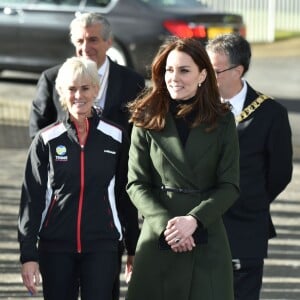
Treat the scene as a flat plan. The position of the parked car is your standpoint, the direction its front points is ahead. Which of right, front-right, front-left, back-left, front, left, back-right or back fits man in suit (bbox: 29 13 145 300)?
back-left

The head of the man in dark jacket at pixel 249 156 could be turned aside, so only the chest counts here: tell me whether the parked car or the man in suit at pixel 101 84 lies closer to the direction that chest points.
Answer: the man in suit

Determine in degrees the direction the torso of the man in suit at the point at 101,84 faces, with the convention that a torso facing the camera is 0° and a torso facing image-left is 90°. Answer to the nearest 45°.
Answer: approximately 0°

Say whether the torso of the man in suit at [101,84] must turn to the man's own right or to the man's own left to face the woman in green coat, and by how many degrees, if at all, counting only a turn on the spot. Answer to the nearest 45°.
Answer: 0° — they already face them

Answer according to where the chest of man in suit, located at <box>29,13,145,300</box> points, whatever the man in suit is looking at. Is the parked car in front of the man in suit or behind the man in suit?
behind

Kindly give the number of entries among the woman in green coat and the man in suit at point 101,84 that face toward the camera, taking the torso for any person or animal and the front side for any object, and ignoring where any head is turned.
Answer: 2

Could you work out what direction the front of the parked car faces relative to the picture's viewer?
facing away from the viewer and to the left of the viewer

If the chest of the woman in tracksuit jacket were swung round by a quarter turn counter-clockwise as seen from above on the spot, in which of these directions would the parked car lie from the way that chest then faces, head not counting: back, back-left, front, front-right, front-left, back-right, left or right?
left

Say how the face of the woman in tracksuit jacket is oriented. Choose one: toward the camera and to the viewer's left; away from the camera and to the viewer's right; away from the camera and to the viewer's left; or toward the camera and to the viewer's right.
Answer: toward the camera and to the viewer's right

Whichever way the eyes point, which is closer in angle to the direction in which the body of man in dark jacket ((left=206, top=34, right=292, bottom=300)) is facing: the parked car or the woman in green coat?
the woman in green coat

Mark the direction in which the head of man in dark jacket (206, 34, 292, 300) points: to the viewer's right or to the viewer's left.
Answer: to the viewer's left
